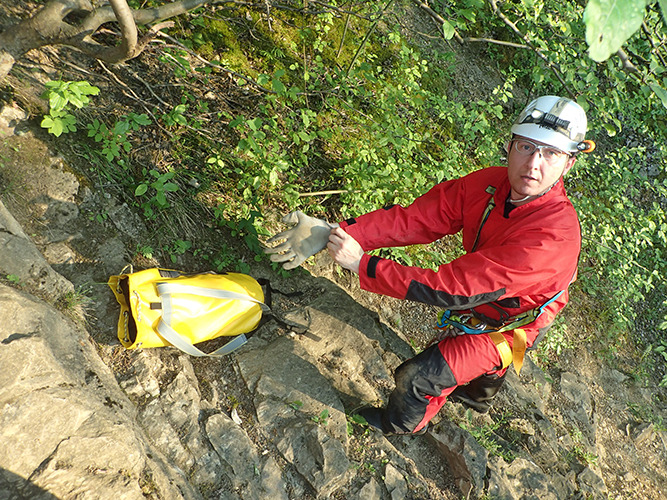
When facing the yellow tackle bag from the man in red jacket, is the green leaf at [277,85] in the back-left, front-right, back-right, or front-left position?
front-right

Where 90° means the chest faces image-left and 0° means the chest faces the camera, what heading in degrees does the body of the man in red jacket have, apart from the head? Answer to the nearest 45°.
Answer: approximately 45°

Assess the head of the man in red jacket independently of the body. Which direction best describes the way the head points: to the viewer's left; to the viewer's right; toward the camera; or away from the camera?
toward the camera

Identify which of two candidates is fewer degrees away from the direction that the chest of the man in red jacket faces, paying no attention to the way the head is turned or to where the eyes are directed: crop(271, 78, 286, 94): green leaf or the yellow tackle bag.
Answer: the yellow tackle bag

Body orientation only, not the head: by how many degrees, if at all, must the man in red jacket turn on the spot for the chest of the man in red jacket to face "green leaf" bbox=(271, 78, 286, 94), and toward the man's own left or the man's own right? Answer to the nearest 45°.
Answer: approximately 45° to the man's own right

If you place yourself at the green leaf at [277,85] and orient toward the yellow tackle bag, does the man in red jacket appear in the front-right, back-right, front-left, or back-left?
front-left

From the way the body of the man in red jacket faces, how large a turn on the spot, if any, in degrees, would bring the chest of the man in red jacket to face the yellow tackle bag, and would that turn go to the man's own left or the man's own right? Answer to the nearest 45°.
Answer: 0° — they already face it
